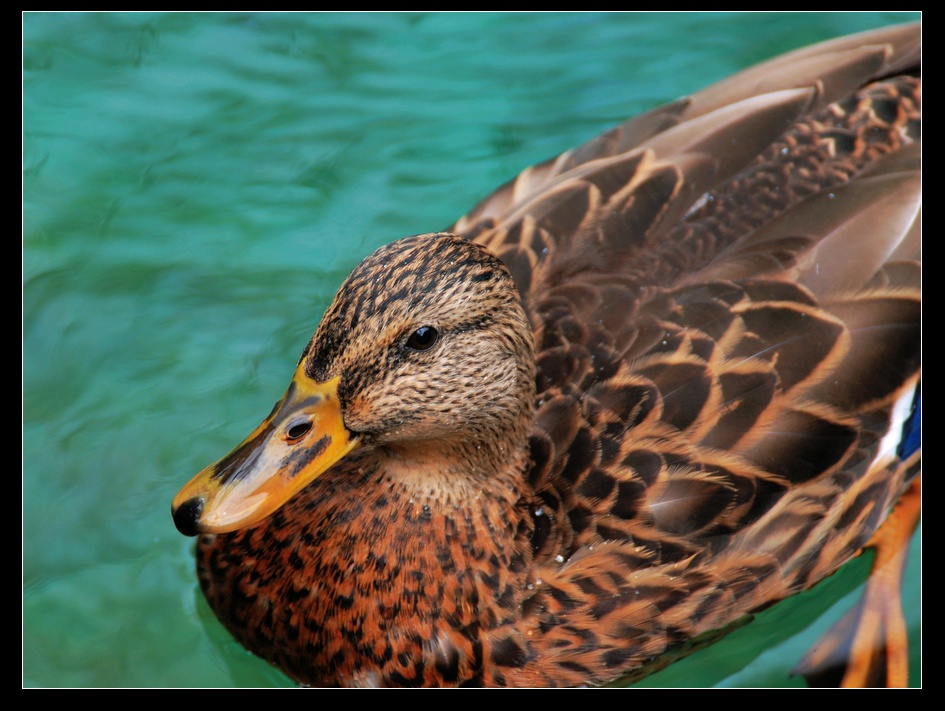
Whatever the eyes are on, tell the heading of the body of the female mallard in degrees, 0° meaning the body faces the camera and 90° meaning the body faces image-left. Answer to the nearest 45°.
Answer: approximately 45°
